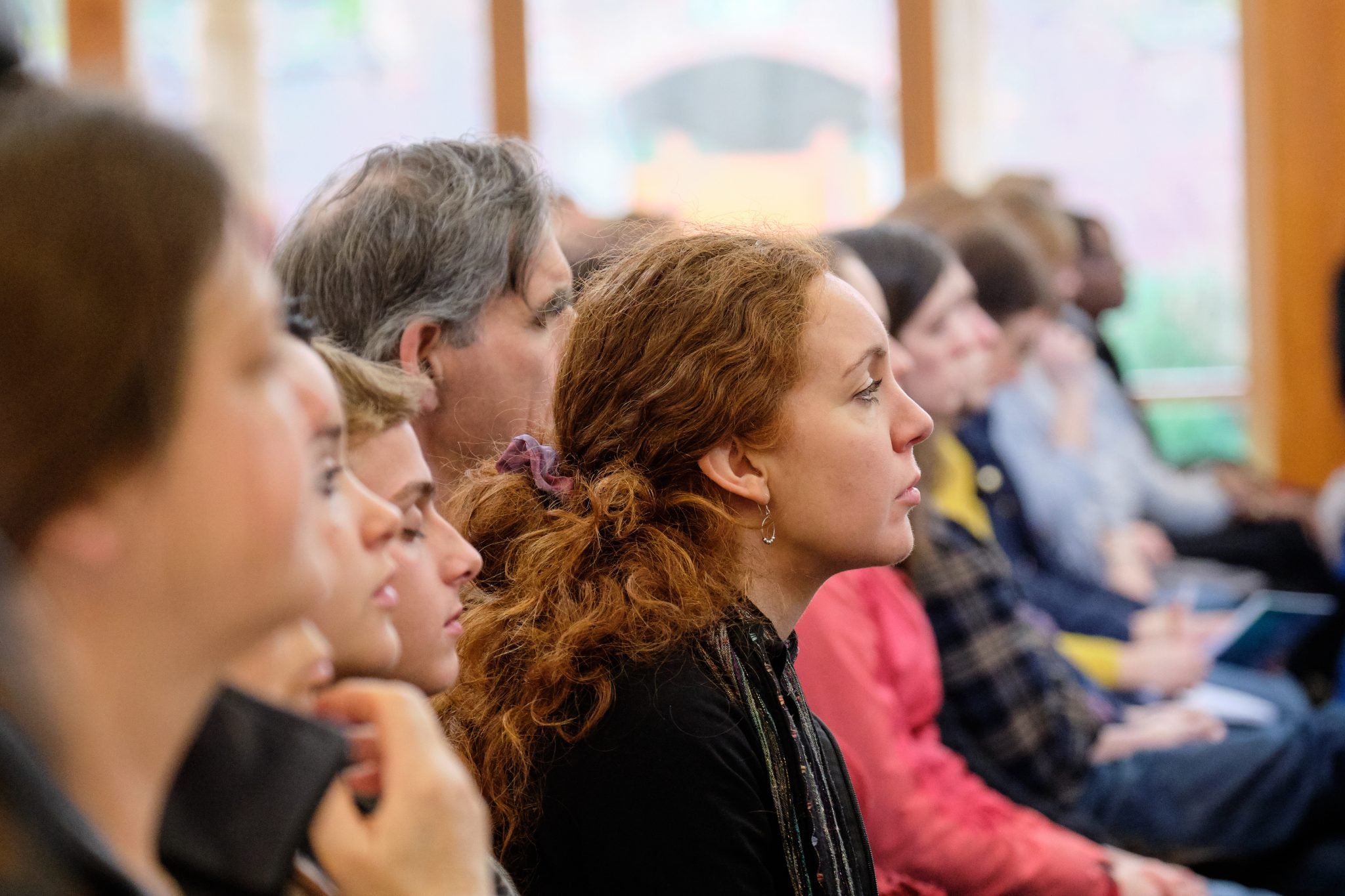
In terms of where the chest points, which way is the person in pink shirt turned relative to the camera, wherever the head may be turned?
to the viewer's right

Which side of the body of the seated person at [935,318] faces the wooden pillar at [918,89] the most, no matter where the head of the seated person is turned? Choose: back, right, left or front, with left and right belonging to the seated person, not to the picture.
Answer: left

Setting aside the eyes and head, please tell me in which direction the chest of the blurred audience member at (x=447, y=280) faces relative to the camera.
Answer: to the viewer's right

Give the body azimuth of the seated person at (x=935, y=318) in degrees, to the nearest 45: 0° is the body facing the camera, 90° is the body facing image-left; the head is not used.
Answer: approximately 270°

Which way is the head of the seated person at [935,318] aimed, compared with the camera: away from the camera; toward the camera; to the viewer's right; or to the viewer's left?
to the viewer's right

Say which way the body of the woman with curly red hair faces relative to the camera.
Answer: to the viewer's right

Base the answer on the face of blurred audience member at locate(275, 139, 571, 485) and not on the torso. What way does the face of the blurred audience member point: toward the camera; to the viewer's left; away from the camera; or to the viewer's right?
to the viewer's right

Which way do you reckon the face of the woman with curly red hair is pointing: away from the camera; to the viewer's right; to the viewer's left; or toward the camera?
to the viewer's right

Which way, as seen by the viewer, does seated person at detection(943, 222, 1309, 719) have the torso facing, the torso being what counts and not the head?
to the viewer's right

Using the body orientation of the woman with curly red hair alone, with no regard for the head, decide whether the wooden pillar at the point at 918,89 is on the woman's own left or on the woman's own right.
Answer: on the woman's own left
